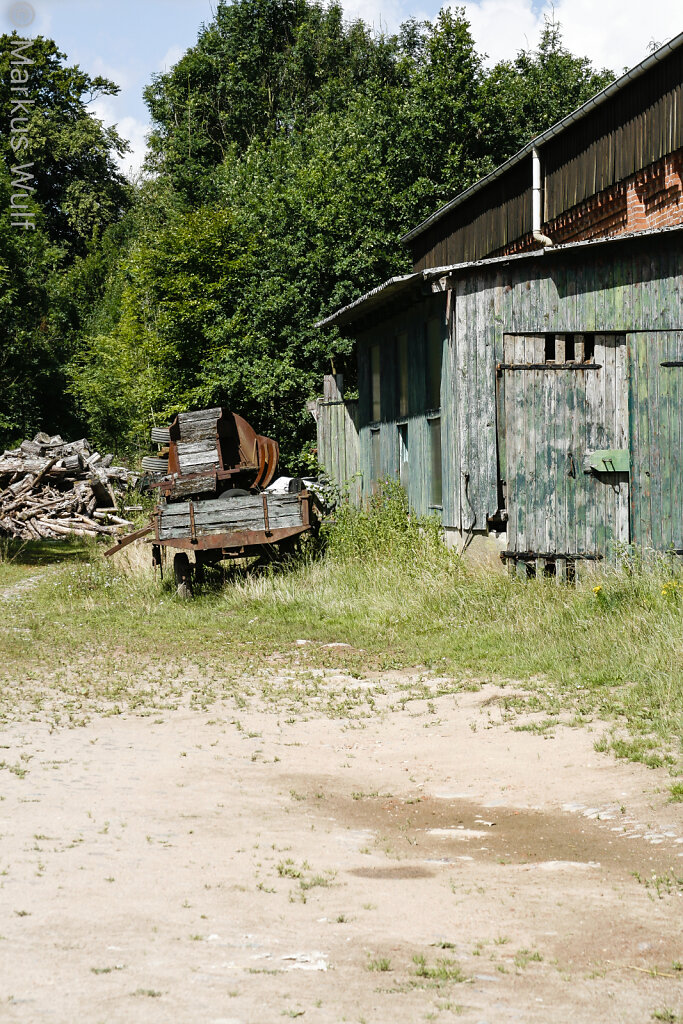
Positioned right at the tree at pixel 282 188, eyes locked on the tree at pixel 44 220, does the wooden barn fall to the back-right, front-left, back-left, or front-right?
back-left

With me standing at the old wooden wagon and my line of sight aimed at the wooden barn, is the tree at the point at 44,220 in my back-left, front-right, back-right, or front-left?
back-left

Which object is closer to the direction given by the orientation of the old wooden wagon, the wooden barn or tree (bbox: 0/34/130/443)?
the tree

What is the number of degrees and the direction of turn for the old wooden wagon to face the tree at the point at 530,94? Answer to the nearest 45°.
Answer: approximately 135° to its right

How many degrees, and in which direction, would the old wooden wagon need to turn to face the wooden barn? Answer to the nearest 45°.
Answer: approximately 135° to its left

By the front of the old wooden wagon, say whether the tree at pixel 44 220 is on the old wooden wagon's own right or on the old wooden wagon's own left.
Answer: on the old wooden wagon's own right

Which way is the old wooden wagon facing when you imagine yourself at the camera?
facing to the left of the viewer

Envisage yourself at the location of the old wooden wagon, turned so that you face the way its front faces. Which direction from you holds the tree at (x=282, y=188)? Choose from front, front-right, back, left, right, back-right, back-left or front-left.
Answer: right
